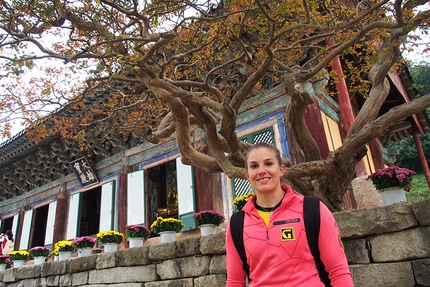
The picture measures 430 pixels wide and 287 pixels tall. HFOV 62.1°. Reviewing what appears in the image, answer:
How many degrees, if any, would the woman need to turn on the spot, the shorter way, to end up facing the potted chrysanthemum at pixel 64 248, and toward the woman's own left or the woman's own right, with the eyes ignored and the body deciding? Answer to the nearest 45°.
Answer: approximately 135° to the woman's own right

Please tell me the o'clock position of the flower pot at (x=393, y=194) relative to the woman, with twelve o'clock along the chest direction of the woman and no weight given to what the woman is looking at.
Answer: The flower pot is roughly at 7 o'clock from the woman.

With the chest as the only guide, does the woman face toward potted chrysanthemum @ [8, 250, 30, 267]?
no

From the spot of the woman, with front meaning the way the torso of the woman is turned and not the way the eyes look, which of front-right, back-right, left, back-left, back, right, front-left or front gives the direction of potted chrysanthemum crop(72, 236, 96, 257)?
back-right

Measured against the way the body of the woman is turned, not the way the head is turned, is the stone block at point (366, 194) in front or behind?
behind

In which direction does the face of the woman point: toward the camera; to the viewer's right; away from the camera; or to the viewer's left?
toward the camera

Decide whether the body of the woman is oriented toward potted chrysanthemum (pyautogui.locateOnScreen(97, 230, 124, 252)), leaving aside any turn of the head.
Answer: no

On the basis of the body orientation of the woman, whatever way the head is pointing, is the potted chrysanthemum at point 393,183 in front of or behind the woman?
behind

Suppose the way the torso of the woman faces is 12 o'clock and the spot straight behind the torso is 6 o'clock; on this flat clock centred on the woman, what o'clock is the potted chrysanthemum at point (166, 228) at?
The potted chrysanthemum is roughly at 5 o'clock from the woman.

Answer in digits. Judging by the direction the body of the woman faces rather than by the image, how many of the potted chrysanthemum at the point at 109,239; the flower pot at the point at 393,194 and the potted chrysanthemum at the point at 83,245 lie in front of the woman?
0

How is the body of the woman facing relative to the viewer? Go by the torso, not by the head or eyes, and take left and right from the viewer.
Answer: facing the viewer
